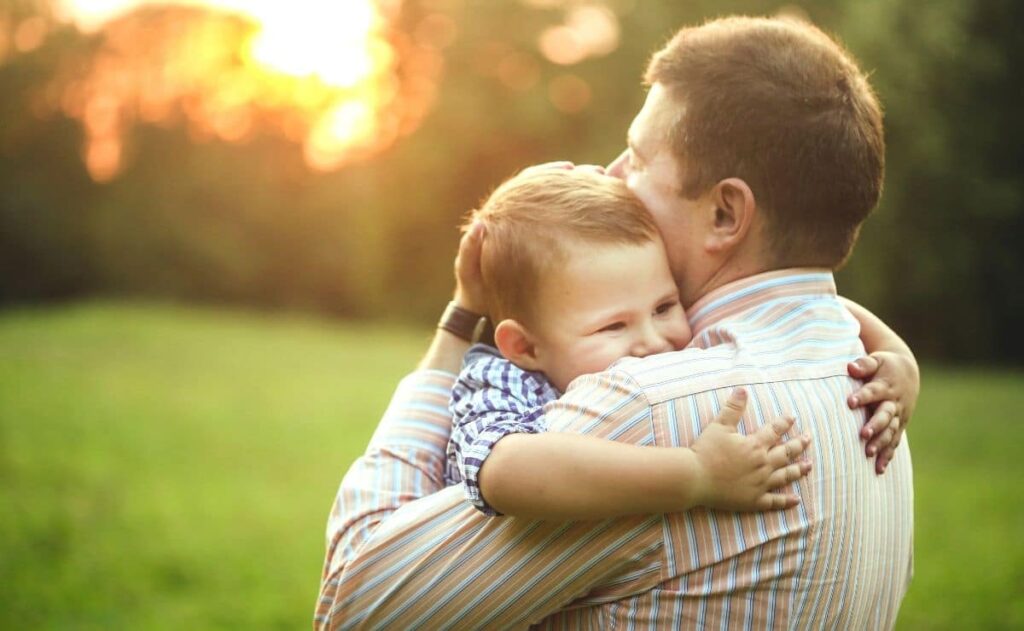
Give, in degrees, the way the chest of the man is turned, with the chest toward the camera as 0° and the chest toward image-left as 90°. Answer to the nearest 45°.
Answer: approximately 135°

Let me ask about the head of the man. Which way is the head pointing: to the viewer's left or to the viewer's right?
to the viewer's left

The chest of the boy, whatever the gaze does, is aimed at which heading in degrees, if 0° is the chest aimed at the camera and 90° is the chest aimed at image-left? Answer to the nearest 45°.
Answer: approximately 315°

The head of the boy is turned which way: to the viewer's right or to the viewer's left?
to the viewer's right
